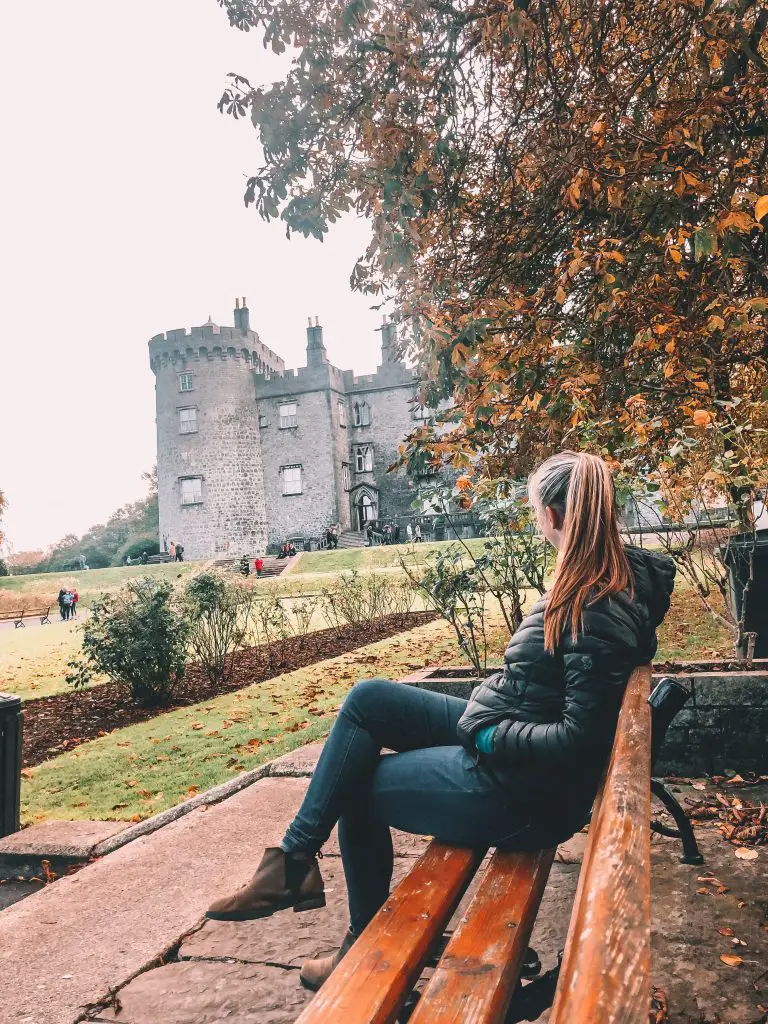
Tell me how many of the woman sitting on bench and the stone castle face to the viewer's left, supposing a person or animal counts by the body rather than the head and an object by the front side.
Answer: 1

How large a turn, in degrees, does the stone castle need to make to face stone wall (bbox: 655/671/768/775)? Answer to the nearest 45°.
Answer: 0° — it already faces it

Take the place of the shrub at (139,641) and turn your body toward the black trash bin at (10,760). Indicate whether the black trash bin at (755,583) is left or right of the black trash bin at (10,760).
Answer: left

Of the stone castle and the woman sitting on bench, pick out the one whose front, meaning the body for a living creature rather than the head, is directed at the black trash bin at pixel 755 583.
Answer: the stone castle

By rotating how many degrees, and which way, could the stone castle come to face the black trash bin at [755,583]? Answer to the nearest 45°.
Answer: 0° — it already faces it

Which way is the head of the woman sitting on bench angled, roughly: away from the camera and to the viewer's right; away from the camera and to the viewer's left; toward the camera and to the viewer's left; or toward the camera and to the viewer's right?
away from the camera and to the viewer's left

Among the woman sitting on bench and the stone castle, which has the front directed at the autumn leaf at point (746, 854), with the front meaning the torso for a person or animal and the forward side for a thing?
the stone castle

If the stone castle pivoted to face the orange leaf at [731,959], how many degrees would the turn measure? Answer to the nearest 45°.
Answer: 0° — it already faces it

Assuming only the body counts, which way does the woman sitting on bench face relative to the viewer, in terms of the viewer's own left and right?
facing to the left of the viewer

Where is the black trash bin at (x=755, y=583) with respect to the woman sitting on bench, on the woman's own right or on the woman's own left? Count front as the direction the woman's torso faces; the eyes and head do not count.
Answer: on the woman's own right

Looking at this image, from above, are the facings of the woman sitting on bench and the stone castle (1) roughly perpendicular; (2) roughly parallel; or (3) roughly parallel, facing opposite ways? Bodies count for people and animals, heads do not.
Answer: roughly perpendicular

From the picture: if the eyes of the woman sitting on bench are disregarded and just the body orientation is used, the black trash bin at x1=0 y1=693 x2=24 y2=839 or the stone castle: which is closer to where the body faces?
the black trash bin

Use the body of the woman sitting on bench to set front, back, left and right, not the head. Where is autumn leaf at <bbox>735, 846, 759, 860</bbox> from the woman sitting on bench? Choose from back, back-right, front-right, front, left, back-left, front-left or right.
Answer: back-right

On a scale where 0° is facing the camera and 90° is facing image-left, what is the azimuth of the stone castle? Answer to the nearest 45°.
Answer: approximately 0°
